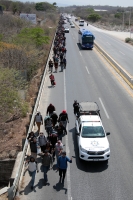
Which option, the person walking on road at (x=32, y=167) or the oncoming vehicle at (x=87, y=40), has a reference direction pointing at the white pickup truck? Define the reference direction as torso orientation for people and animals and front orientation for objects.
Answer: the oncoming vehicle

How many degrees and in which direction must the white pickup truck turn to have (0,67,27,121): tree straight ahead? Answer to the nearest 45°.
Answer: approximately 135° to its right

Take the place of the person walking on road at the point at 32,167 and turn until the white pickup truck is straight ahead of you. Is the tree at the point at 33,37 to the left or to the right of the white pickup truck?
left

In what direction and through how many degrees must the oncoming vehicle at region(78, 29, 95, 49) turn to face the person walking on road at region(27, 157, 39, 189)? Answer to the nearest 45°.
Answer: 0° — it already faces them

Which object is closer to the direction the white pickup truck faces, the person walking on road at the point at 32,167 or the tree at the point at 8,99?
the person walking on road

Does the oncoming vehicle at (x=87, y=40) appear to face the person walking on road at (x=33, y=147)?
yes

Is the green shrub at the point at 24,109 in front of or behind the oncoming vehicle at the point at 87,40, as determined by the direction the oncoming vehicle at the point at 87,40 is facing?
in front

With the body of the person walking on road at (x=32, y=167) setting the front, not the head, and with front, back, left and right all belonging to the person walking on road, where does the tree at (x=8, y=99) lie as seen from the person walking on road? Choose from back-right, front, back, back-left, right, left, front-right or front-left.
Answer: back

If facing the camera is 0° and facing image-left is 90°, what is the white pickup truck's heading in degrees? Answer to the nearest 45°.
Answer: approximately 0°

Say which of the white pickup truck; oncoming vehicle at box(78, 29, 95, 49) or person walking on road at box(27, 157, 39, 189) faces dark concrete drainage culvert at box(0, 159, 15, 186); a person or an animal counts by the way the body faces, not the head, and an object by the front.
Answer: the oncoming vehicle
